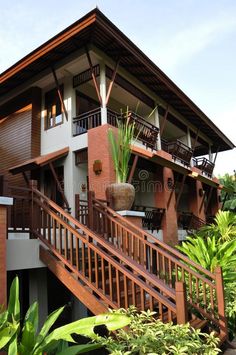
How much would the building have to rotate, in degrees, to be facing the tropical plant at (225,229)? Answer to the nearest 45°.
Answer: approximately 45° to its left
